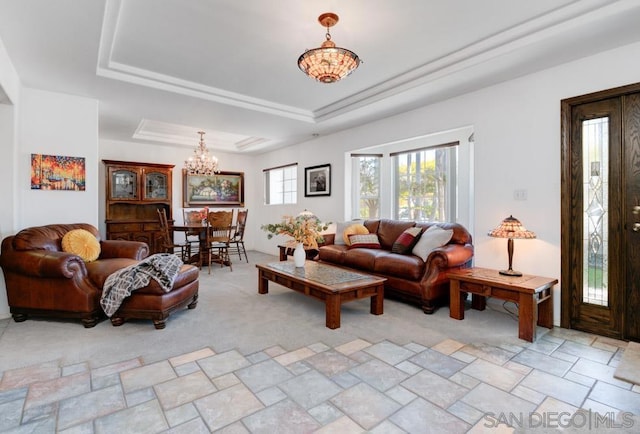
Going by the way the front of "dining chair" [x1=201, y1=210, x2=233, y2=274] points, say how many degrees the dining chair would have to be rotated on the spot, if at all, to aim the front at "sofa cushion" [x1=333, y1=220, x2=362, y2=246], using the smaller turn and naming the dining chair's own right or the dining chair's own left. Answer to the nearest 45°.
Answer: approximately 135° to the dining chair's own right

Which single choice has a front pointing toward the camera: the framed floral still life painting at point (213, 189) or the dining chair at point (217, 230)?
the framed floral still life painting

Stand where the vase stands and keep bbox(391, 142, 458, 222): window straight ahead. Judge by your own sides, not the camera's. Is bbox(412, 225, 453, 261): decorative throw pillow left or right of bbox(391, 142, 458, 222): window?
right

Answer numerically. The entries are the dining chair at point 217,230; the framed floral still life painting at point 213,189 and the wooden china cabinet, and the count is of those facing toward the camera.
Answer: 2

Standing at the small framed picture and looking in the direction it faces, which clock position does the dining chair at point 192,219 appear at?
The dining chair is roughly at 2 o'clock from the small framed picture.

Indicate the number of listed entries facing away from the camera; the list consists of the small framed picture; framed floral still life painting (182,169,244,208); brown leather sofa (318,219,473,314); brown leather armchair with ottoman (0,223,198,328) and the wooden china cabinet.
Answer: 0

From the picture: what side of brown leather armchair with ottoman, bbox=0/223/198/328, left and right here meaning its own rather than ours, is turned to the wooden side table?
front

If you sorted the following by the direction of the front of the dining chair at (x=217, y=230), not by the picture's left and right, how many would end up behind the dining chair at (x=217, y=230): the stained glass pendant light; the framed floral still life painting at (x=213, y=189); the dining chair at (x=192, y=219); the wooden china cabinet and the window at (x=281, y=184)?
1

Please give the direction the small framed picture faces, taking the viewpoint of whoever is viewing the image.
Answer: facing the viewer and to the left of the viewer

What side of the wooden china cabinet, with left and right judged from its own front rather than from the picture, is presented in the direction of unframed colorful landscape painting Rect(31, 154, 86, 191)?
front

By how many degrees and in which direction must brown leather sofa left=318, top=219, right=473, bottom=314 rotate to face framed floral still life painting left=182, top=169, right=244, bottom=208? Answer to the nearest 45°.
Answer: approximately 90° to its right

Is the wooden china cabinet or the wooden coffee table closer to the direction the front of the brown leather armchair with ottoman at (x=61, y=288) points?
the wooden coffee table

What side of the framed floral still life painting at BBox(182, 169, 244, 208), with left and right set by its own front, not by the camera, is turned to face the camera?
front

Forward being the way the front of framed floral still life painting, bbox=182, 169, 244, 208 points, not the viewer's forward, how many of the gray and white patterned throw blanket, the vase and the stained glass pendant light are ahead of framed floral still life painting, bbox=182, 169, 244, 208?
3

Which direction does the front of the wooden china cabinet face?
toward the camera

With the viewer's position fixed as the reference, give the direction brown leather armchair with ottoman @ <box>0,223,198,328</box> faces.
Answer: facing the viewer and to the right of the viewer

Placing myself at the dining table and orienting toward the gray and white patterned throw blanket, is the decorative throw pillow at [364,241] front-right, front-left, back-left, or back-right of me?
front-left

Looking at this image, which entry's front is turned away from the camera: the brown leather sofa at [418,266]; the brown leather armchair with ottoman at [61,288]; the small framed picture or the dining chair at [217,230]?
the dining chair

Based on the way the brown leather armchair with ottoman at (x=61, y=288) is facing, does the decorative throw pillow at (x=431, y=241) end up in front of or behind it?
in front

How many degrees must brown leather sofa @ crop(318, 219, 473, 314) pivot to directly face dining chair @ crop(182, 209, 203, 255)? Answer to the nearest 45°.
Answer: approximately 90° to its right
